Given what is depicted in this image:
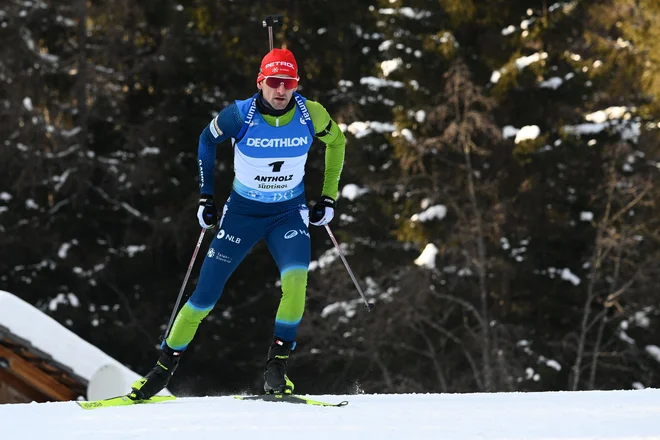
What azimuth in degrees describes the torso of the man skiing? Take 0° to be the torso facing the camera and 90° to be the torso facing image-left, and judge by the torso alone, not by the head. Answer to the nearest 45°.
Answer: approximately 0°
